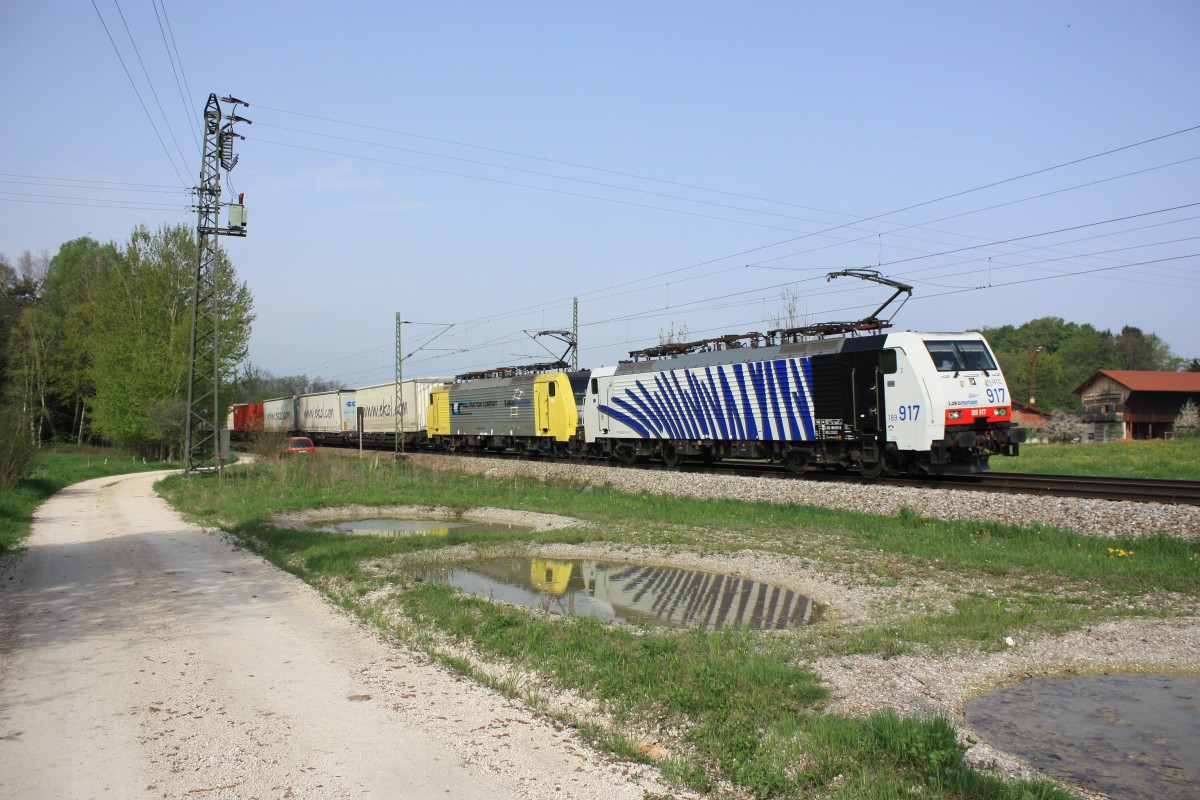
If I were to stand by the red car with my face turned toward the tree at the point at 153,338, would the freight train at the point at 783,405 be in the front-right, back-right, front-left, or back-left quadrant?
back-left

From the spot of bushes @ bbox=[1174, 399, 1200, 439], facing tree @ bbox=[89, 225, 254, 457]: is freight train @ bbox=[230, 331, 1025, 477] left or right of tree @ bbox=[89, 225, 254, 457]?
left

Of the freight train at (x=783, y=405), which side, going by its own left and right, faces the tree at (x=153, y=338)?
back

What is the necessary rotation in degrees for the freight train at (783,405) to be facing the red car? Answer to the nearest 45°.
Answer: approximately 180°

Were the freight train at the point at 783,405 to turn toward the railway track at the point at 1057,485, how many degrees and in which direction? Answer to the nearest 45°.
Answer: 0° — it already faces it

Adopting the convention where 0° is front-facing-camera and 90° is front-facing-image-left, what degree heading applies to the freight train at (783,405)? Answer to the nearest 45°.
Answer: approximately 315°

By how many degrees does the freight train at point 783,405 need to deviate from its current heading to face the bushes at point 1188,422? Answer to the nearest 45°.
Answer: approximately 90° to its left
